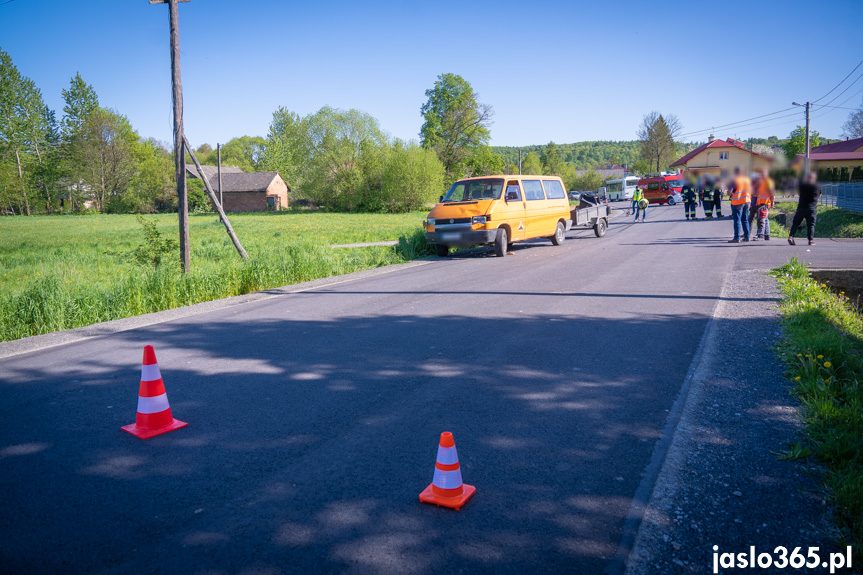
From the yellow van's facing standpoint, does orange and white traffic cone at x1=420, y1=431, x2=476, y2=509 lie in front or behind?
in front

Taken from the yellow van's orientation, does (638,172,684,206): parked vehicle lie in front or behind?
behind

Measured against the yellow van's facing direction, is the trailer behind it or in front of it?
behind

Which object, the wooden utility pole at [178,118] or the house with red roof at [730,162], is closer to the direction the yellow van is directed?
the wooden utility pole

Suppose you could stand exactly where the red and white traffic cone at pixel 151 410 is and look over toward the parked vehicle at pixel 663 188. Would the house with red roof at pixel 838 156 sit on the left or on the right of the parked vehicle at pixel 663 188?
right

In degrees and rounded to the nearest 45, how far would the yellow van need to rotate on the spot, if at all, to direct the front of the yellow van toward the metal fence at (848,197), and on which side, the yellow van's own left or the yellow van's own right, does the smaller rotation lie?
approximately 180°

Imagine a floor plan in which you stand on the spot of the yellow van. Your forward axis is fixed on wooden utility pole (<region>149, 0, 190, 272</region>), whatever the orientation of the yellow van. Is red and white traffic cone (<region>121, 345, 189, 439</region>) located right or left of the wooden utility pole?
left

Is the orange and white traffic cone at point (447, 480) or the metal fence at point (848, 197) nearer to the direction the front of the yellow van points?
the orange and white traffic cone

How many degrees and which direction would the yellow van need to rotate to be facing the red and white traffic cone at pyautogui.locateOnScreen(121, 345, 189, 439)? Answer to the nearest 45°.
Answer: approximately 45° to its left

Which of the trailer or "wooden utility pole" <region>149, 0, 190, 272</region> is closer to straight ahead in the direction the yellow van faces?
the wooden utility pole
